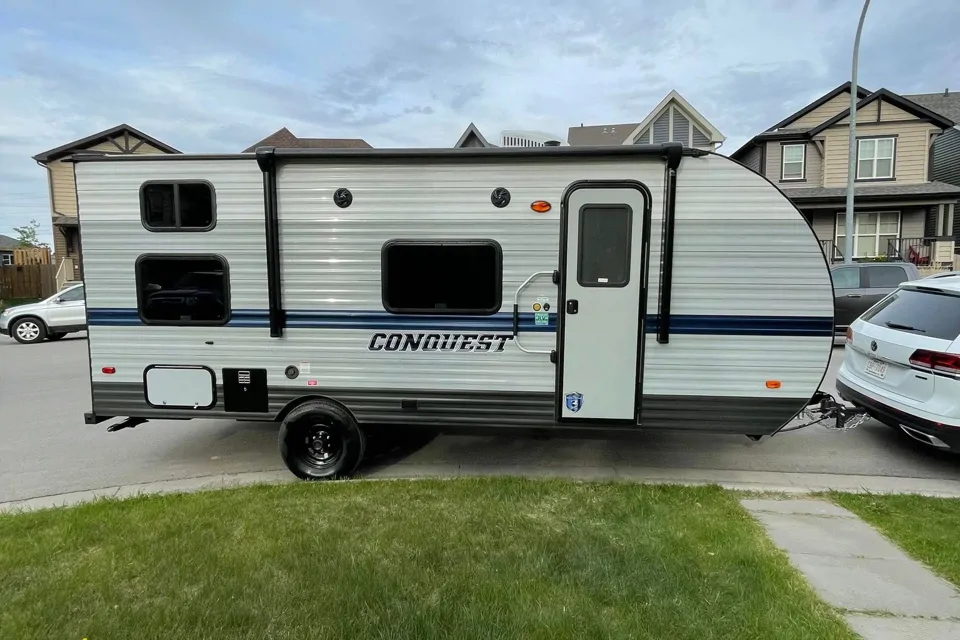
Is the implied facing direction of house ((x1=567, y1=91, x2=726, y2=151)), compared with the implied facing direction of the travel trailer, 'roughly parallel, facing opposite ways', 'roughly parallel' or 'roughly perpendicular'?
roughly perpendicular

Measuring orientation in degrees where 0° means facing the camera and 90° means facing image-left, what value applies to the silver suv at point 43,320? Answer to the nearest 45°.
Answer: approximately 90°

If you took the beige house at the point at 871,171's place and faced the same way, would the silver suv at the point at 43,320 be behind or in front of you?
in front

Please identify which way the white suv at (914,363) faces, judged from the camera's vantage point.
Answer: facing away from the viewer and to the right of the viewer

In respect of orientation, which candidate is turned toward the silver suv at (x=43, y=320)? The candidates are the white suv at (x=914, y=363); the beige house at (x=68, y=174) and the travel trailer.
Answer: the beige house

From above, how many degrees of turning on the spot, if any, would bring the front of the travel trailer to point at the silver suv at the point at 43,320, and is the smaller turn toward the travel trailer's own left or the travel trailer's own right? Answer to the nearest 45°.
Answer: approximately 135° to the travel trailer's own left

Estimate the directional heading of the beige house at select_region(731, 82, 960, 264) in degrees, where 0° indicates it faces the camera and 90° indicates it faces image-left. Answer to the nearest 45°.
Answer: approximately 0°

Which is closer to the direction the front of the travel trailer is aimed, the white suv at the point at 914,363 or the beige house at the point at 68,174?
the white suv

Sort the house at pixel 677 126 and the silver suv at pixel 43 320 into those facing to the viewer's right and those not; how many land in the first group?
0

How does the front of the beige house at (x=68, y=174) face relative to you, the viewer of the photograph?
facing the viewer

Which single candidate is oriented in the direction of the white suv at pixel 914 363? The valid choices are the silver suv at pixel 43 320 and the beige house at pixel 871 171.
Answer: the beige house

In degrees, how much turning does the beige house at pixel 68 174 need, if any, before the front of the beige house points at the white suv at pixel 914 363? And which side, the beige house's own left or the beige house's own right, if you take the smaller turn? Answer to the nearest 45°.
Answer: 0° — it already faces it

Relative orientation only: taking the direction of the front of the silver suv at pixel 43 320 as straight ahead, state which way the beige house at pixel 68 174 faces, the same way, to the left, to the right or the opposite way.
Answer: to the left

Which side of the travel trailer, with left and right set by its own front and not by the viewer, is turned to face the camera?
right

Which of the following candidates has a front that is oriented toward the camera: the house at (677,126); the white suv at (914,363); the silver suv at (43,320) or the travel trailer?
the house

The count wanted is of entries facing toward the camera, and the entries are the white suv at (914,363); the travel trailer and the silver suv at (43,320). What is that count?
0

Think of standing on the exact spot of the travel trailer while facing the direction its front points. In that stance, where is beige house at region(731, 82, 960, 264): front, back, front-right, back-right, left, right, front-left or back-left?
front-left

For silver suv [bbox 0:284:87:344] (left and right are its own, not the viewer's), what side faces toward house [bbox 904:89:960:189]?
back

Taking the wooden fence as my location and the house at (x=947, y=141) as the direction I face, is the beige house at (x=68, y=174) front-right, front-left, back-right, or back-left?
front-left
